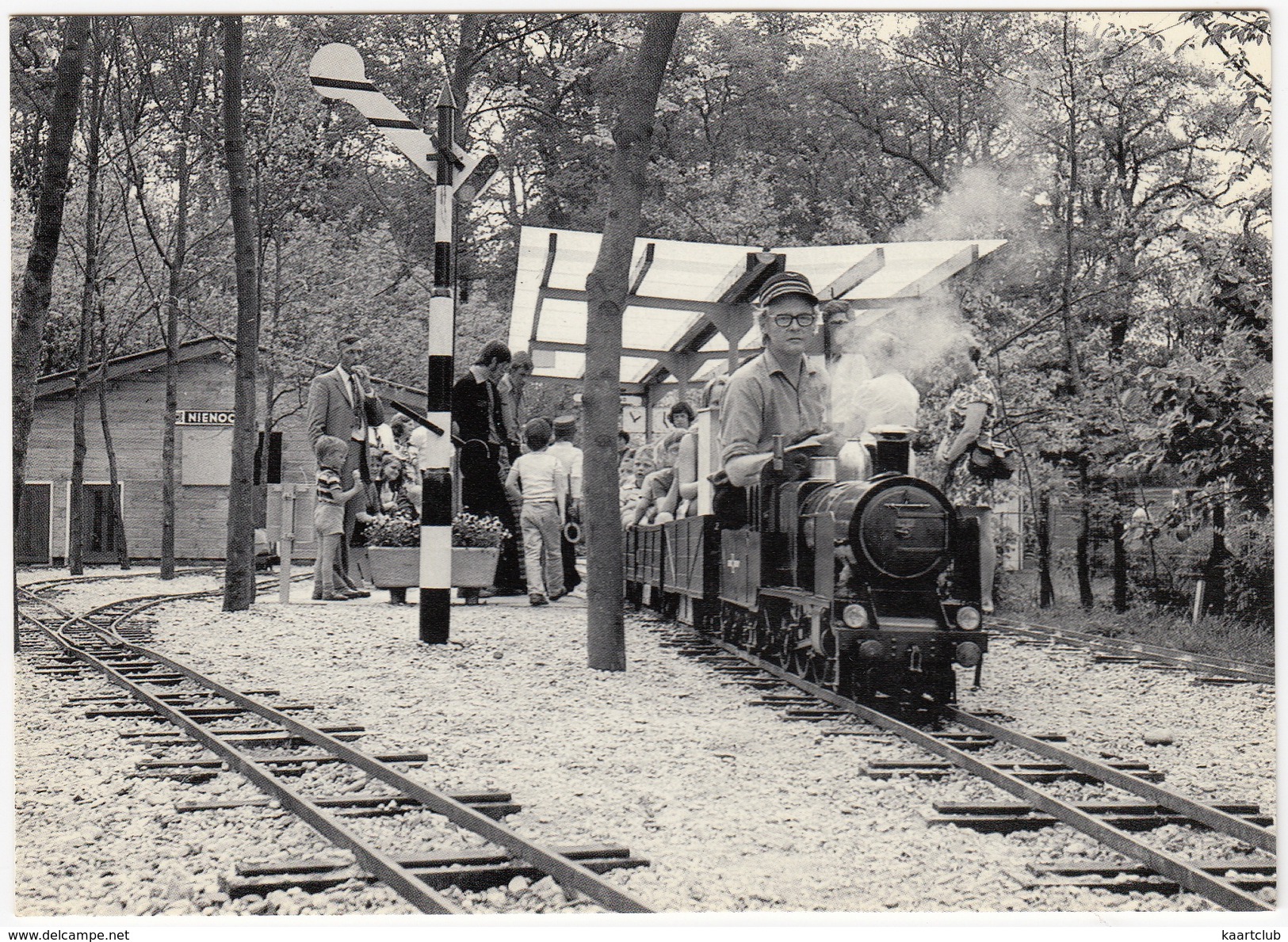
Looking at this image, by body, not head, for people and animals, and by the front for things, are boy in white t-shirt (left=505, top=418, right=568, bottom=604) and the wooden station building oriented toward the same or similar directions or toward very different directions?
very different directions

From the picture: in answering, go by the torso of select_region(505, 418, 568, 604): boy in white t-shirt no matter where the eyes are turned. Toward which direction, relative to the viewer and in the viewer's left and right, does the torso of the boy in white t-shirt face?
facing away from the viewer

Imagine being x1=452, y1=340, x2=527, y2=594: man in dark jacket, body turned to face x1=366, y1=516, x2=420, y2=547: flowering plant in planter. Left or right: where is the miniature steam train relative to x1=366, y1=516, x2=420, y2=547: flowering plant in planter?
left

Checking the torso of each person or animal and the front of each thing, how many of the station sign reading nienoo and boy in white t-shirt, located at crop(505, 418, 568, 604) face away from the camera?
1

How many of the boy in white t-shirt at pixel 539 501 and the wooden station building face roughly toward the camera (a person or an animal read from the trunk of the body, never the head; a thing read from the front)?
1

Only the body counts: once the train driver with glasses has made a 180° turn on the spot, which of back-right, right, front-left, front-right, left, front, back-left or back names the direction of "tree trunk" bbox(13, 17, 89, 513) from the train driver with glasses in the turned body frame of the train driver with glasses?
front-left

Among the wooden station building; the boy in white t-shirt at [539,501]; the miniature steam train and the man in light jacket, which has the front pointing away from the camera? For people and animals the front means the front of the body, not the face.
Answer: the boy in white t-shirt

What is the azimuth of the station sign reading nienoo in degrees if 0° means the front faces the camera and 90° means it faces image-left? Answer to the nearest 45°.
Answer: approximately 0°

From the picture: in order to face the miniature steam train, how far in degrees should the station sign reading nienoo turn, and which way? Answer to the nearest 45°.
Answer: approximately 45° to its left

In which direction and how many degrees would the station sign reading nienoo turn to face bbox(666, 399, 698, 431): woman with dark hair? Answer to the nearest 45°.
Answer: approximately 90° to its left

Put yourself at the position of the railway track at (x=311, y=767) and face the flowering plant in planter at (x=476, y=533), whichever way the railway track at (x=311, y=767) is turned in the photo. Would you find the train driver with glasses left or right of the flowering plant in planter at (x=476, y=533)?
right

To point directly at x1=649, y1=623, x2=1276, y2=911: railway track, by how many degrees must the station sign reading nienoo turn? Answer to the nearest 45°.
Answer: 0° — it already faces it
